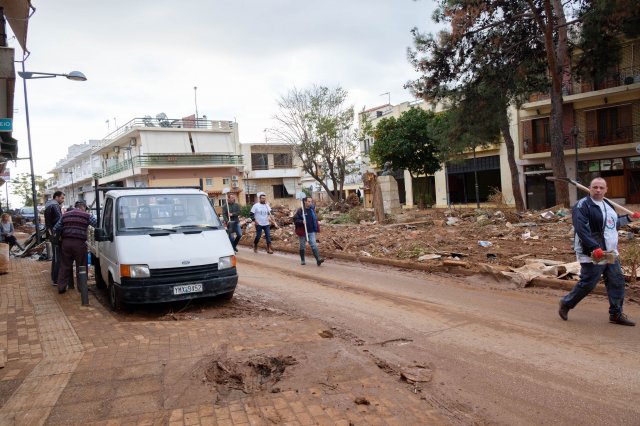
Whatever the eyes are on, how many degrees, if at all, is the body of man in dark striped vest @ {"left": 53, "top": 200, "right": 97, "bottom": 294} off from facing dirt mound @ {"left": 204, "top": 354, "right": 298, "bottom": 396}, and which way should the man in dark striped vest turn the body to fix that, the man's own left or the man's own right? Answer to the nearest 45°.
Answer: approximately 135° to the man's own right

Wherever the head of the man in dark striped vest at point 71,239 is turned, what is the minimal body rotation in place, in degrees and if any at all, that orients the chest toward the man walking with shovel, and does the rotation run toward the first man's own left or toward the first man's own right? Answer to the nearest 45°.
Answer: approximately 90° to the first man's own right

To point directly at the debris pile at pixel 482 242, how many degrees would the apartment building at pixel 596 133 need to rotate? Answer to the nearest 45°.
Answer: approximately 45° to its left

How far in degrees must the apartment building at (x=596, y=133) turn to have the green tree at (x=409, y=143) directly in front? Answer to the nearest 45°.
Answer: approximately 45° to its right

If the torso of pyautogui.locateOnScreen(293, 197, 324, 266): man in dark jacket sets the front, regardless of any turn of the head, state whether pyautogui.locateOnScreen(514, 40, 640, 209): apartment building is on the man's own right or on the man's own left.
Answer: on the man's own left

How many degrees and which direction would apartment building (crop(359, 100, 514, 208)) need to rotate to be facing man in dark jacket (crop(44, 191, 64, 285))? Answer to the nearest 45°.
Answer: approximately 45° to its left

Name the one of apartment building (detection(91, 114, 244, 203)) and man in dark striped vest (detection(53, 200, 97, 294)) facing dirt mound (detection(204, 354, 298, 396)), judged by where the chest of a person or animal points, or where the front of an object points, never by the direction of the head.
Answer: the apartment building

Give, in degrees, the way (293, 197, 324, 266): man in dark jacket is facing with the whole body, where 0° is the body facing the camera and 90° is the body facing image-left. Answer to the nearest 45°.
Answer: approximately 315°

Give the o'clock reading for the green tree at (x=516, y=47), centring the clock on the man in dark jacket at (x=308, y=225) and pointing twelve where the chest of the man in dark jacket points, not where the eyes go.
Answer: The green tree is roughly at 9 o'clock from the man in dark jacket.

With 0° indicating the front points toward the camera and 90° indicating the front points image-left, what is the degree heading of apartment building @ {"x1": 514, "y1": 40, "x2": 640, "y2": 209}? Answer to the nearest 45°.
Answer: approximately 45°
